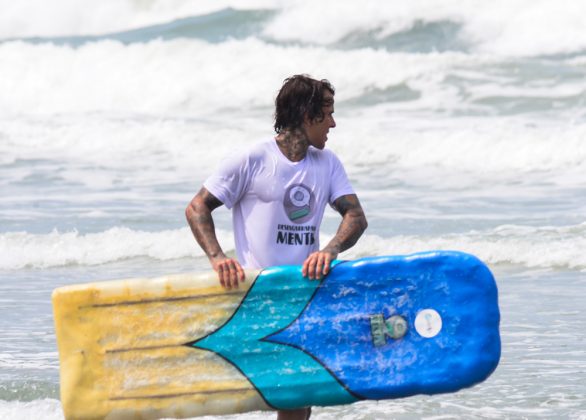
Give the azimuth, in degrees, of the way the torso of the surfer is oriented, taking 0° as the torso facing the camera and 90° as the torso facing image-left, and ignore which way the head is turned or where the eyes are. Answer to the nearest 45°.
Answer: approximately 315°

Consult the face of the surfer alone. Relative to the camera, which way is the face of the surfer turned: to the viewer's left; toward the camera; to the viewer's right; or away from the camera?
to the viewer's right
